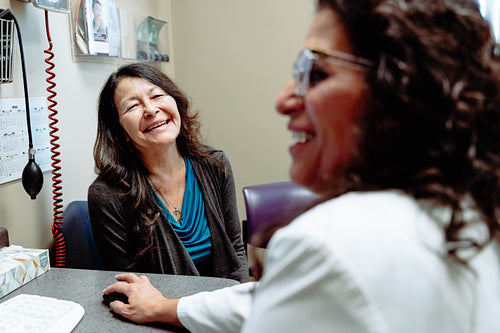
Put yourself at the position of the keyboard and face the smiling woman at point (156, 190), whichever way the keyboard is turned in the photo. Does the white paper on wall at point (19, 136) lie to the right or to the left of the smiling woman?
left

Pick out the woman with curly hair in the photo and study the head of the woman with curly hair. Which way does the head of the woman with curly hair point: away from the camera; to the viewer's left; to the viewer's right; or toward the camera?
to the viewer's left

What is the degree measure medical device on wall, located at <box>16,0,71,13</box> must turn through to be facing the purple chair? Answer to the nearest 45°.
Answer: approximately 45° to its left

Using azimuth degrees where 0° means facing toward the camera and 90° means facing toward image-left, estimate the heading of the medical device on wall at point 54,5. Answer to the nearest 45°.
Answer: approximately 315°

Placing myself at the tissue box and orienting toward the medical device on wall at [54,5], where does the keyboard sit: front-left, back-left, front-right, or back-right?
back-right

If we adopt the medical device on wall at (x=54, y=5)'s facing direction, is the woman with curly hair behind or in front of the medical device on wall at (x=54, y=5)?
in front
